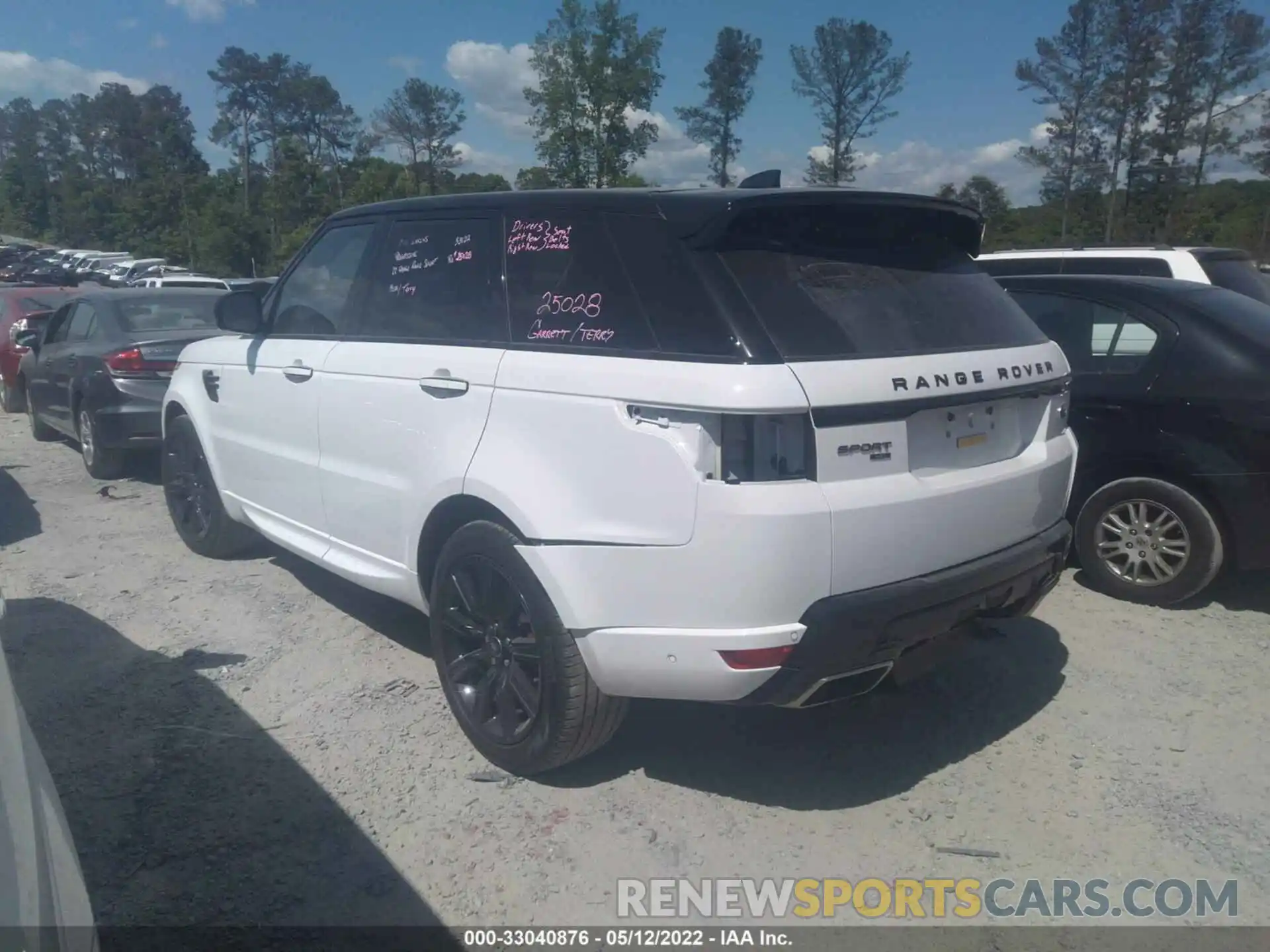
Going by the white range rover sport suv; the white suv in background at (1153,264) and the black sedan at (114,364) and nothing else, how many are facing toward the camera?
0

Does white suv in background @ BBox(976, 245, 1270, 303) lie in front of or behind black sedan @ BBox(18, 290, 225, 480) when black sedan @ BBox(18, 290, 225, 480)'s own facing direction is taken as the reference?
behind

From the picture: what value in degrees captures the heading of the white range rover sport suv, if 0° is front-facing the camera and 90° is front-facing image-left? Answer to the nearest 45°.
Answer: approximately 135°

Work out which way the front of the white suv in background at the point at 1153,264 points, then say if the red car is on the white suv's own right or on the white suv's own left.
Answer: on the white suv's own left

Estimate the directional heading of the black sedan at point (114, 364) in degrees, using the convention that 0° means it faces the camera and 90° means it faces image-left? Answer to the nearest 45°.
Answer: approximately 135°

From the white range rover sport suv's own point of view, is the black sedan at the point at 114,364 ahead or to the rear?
ahead

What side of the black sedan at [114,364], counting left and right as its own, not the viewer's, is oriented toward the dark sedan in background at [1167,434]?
back

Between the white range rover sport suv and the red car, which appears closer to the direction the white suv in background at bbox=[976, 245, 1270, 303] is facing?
the red car

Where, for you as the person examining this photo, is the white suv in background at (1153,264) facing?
facing away from the viewer and to the left of the viewer

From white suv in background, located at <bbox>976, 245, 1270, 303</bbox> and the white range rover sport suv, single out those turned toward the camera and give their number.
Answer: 0

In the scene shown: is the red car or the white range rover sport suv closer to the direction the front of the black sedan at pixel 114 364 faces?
the red car

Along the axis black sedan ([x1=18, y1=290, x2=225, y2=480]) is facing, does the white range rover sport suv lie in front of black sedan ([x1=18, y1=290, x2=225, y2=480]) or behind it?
behind

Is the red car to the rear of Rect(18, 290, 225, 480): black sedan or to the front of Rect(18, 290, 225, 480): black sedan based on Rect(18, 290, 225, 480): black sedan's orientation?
to the front
